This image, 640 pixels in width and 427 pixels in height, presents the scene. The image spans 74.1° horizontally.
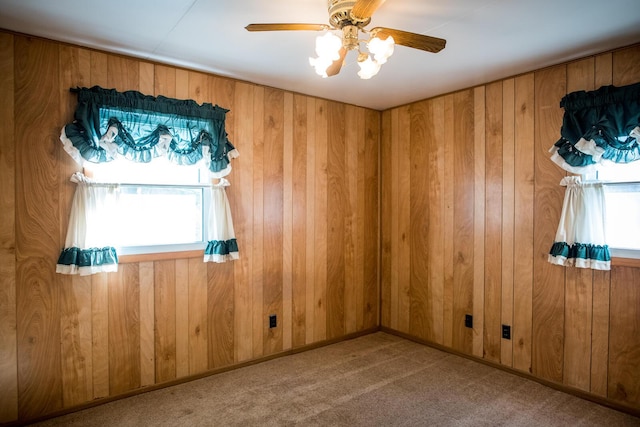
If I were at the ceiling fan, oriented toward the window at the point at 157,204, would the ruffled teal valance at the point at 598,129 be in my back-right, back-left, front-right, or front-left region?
back-right

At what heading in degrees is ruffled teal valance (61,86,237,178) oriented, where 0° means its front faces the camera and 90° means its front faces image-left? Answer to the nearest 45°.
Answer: approximately 0°

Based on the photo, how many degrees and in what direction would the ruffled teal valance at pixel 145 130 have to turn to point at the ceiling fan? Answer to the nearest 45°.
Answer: approximately 45° to its left

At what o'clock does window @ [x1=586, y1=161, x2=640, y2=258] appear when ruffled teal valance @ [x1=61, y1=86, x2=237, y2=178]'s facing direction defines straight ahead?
The window is roughly at 10 o'clock from the ruffled teal valance.

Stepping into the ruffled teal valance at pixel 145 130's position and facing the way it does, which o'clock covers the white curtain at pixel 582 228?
The white curtain is roughly at 10 o'clock from the ruffled teal valance.

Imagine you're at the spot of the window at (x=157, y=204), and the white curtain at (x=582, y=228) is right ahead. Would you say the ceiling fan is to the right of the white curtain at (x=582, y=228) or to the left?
right

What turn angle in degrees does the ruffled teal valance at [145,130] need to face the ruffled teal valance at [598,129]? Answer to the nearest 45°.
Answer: approximately 45° to its left
